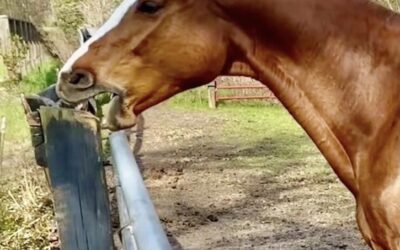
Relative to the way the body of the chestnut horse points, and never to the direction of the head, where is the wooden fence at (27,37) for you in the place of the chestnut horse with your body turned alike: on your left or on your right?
on your right

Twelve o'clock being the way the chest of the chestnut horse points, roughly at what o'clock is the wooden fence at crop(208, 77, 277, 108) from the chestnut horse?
The wooden fence is roughly at 3 o'clock from the chestnut horse.

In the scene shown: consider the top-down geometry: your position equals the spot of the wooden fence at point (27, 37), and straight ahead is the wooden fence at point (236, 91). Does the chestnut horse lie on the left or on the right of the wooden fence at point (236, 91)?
right

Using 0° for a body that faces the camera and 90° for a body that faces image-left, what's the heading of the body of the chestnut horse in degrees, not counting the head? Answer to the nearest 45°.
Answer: approximately 90°
